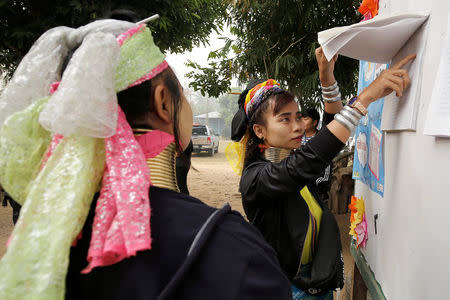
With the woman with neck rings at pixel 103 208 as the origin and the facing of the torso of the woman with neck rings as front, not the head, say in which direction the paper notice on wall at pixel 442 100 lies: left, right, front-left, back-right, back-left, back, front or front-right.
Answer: front-right

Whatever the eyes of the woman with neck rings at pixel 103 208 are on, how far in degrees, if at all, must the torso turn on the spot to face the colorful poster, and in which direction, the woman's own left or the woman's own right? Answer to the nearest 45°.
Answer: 0° — they already face it

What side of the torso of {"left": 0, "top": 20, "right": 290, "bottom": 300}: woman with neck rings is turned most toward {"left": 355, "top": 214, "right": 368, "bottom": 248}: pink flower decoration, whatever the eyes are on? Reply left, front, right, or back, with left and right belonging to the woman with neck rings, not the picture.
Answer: front

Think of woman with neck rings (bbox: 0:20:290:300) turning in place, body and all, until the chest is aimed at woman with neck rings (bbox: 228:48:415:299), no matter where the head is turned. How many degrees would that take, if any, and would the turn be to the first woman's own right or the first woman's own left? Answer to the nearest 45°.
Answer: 0° — they already face them

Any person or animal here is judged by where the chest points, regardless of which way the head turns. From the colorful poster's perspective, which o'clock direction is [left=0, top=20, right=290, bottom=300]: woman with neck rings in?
The woman with neck rings is roughly at 11 o'clock from the colorful poster.

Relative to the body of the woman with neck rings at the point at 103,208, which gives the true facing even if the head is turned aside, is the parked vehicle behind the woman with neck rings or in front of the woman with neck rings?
in front

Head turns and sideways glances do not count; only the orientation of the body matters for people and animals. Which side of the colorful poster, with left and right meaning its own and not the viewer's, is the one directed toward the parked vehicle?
right

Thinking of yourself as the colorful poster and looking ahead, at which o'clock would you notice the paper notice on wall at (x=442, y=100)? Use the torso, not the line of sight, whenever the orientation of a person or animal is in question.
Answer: The paper notice on wall is roughly at 10 o'clock from the colorful poster.

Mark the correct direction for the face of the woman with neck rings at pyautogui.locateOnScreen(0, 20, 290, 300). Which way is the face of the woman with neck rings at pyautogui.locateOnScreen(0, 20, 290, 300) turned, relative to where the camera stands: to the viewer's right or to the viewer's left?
to the viewer's right

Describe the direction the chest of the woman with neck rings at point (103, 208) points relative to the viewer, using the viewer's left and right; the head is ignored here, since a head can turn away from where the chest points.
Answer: facing away from the viewer and to the right of the viewer
